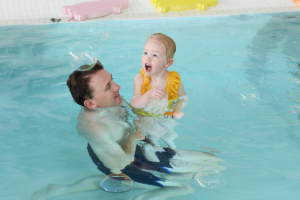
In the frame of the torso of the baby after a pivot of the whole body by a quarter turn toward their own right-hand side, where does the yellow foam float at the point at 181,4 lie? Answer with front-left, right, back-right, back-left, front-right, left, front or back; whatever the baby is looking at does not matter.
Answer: front-right

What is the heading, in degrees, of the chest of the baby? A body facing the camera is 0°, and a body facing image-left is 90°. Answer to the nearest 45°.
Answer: approximately 45°

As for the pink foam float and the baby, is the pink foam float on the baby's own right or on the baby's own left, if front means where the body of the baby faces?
on the baby's own right

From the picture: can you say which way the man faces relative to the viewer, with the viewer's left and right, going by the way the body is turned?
facing to the right of the viewer

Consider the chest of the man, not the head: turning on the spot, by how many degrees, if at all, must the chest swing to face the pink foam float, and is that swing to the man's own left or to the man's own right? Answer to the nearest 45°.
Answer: approximately 90° to the man's own left
